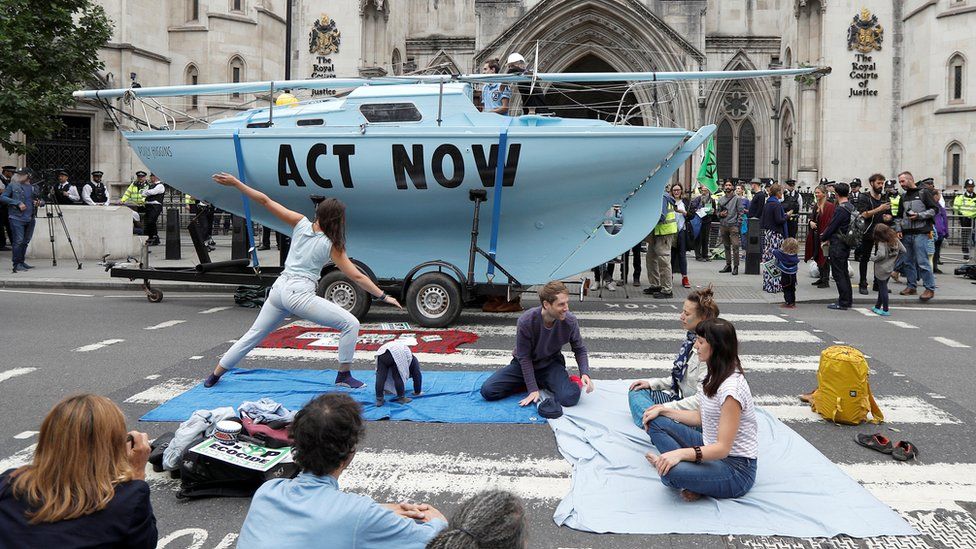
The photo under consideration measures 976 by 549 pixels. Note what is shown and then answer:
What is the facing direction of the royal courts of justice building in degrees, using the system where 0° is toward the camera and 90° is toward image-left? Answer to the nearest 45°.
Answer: approximately 0°

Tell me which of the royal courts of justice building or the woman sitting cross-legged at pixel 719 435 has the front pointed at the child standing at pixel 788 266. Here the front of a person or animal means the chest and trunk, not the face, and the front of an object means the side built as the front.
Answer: the royal courts of justice building

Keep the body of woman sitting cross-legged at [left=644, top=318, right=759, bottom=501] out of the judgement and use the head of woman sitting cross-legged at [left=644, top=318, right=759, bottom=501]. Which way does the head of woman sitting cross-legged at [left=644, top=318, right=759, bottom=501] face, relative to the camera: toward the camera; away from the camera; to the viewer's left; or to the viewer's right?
to the viewer's left

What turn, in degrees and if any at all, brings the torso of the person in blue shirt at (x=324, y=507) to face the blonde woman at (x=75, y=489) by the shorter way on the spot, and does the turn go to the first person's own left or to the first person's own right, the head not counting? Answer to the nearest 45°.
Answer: approximately 135° to the first person's own left

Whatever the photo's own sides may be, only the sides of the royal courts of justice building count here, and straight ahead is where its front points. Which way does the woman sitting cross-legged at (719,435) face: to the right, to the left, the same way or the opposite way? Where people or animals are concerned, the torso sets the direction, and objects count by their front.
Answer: to the right

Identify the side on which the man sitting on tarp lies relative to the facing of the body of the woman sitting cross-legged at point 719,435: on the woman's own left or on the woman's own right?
on the woman's own right

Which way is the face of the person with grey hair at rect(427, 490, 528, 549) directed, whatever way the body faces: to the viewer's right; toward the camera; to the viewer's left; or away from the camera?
away from the camera

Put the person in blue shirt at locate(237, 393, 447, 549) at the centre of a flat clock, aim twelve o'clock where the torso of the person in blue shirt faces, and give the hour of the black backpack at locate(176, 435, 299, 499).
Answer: The black backpack is roughly at 10 o'clock from the person in blue shirt.

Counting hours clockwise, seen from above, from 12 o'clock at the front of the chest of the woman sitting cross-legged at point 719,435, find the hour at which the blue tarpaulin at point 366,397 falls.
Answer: The blue tarpaulin is roughly at 1 o'clock from the woman sitting cross-legged.

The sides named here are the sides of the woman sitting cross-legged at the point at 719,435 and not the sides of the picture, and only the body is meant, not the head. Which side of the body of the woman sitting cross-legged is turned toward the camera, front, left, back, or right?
left

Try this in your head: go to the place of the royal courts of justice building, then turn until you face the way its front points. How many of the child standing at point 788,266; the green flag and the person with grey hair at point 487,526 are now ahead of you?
3
